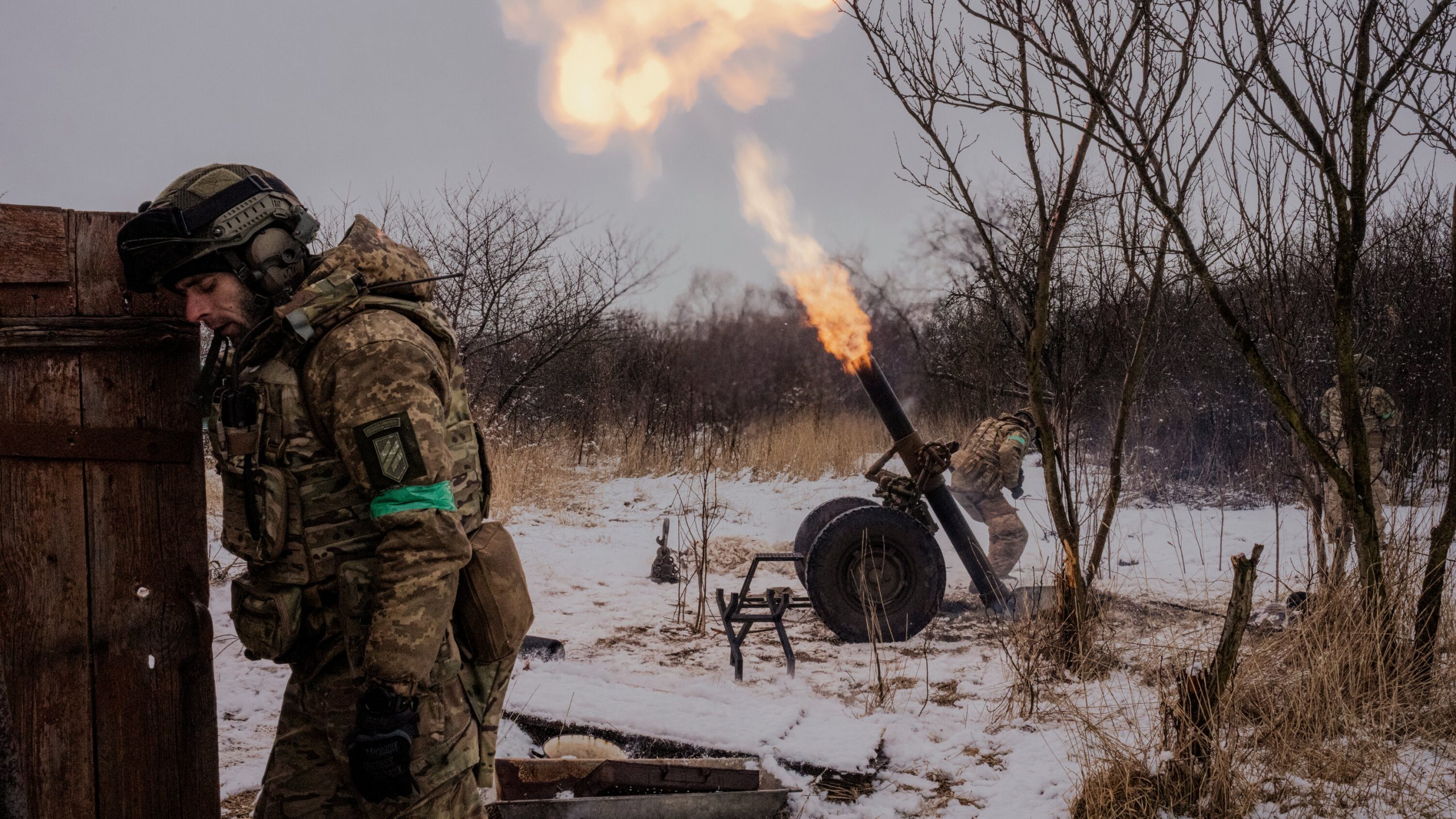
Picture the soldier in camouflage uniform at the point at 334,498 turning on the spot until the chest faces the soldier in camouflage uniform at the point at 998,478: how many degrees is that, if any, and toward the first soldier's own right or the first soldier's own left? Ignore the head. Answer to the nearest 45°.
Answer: approximately 135° to the first soldier's own right

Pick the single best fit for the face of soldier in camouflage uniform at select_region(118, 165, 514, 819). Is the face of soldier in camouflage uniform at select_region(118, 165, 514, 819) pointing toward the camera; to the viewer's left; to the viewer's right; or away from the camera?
to the viewer's left

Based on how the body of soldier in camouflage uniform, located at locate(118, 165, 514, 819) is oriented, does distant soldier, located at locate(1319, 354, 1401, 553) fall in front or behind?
behind

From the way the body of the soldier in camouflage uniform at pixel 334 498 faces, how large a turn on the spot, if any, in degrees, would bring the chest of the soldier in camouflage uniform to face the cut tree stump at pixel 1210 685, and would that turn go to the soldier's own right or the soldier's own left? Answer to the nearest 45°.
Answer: approximately 180°

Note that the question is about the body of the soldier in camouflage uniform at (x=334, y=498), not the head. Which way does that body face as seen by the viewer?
to the viewer's left

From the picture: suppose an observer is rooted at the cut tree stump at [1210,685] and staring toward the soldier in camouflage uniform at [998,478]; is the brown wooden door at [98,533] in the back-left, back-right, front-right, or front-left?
back-left
